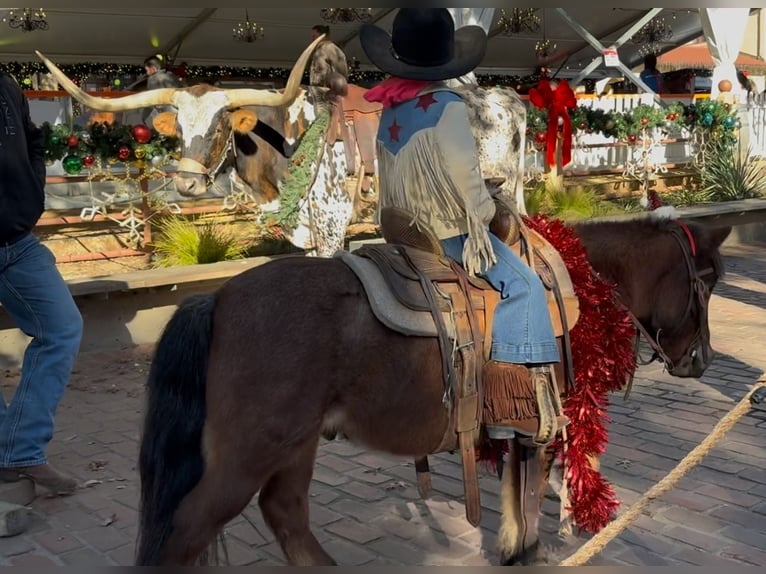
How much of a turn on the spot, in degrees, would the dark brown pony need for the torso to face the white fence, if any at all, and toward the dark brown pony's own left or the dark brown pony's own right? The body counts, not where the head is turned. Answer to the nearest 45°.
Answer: approximately 45° to the dark brown pony's own left

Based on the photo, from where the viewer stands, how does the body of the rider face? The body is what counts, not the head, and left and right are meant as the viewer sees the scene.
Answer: facing away from the viewer and to the right of the viewer

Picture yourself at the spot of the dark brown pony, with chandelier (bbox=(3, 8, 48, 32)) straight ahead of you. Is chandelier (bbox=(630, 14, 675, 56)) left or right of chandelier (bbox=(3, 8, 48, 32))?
right

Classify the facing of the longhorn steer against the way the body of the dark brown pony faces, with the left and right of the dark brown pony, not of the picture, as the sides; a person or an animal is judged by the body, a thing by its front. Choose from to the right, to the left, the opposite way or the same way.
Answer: the opposite way

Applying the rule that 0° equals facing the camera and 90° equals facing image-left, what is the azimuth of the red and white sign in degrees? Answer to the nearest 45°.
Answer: approximately 0°

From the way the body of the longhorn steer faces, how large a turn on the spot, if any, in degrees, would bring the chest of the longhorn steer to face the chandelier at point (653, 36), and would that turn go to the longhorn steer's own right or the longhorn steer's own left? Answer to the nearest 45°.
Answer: approximately 180°

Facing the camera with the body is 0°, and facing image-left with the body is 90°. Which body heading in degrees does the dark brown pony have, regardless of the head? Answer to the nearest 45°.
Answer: approximately 225°

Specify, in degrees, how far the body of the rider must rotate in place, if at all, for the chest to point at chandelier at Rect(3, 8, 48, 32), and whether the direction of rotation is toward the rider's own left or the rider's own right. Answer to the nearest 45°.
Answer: approximately 90° to the rider's own left

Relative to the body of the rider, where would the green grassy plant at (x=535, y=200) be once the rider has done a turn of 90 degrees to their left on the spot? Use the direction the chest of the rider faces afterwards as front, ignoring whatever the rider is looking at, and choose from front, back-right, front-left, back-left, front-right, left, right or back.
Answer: front-right

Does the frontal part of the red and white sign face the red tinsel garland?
yes

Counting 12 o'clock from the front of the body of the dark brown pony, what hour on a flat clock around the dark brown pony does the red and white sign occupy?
The red and white sign is roughly at 11 o'clock from the dark brown pony.

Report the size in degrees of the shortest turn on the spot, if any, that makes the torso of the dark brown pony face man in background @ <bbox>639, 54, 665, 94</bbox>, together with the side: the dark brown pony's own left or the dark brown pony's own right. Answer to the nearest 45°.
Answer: approximately 45° to the dark brown pony's own left

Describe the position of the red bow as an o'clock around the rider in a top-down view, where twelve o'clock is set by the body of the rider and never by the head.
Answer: The red bow is roughly at 11 o'clock from the rider.

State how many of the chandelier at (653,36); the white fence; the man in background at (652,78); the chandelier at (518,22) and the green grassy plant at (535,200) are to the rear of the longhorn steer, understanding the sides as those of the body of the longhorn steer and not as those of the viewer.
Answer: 5

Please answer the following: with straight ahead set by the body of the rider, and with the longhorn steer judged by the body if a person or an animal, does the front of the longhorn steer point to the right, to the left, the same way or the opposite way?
the opposite way

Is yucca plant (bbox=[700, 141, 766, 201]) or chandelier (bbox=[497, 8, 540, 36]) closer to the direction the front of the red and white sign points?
the yucca plant

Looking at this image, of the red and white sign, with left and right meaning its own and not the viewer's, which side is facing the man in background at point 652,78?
back

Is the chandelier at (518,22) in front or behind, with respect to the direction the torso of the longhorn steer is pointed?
behind

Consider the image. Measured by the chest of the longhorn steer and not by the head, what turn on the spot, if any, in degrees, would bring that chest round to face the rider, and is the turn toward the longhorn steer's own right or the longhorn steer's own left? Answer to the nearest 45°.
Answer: approximately 45° to the longhorn steer's own left
